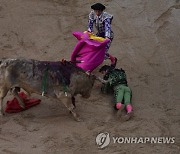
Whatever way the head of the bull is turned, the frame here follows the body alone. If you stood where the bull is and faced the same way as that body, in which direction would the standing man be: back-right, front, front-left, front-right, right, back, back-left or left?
front-left

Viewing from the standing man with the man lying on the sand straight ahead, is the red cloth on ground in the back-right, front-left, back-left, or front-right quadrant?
front-right

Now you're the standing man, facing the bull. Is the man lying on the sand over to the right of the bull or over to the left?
left

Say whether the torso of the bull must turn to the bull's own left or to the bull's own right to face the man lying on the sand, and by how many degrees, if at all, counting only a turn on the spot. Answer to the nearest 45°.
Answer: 0° — it already faces them

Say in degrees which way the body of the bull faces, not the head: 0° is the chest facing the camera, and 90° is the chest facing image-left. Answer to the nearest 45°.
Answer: approximately 270°
